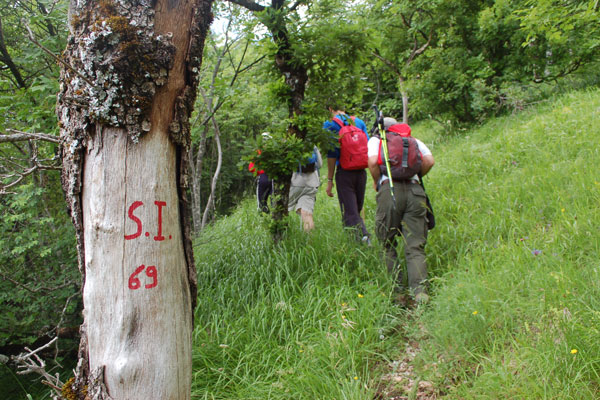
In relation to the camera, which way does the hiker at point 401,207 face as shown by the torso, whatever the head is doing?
away from the camera

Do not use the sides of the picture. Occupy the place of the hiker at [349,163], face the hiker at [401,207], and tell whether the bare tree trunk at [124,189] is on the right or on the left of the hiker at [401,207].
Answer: right

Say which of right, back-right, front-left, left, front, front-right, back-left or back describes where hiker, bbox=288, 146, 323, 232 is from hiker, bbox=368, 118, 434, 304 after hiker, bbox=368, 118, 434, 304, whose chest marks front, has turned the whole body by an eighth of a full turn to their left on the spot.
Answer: front

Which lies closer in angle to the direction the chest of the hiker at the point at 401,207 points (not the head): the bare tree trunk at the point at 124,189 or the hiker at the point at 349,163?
the hiker

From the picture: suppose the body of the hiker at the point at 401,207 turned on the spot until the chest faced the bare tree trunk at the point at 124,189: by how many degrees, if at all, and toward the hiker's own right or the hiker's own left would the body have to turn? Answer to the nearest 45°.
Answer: approximately 180°

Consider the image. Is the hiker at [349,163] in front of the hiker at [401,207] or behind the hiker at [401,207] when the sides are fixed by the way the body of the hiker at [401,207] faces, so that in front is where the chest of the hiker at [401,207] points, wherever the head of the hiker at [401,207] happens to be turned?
in front
